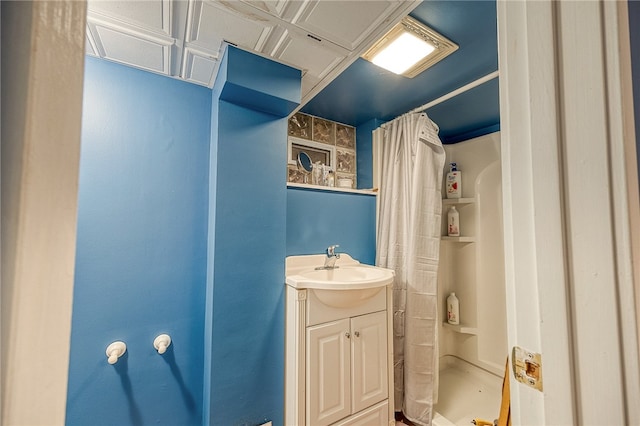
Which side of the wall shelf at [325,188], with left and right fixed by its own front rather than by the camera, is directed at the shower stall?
left

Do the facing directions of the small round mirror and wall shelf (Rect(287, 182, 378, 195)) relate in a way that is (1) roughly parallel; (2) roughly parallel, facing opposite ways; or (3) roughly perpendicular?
roughly parallel

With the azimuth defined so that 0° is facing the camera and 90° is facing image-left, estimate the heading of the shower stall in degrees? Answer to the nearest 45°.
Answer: approximately 45°

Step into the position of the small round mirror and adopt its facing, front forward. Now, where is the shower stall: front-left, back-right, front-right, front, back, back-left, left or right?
front-left

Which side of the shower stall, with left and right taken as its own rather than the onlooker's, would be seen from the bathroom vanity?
front

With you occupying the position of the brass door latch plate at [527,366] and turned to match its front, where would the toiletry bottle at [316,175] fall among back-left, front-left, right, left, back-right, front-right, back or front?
right

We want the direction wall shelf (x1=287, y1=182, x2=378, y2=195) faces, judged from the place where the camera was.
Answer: facing the viewer and to the right of the viewer

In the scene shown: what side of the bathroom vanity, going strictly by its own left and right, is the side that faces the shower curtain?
left

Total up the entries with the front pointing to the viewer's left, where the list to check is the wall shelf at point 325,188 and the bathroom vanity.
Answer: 0

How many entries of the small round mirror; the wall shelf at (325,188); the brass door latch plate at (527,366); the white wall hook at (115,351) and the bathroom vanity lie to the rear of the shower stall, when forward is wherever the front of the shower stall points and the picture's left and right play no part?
0

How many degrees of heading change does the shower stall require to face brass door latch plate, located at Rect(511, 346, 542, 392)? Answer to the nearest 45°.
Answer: approximately 45° to its left

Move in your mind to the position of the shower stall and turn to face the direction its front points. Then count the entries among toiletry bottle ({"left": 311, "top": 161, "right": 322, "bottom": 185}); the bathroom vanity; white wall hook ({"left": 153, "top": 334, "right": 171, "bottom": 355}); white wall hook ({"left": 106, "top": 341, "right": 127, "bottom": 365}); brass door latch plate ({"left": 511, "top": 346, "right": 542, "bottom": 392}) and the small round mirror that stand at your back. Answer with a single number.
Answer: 0

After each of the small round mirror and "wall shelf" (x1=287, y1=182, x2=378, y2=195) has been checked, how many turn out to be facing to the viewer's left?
0

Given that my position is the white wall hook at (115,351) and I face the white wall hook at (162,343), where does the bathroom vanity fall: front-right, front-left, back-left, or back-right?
front-right

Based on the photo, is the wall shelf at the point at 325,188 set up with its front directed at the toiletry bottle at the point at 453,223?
no

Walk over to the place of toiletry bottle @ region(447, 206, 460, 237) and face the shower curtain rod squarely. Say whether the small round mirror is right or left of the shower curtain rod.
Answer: right

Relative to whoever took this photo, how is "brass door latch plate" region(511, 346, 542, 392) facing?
facing the viewer and to the left of the viewer

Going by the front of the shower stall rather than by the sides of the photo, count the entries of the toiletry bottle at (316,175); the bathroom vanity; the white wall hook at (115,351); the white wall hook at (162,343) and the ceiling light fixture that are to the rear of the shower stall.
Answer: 0
